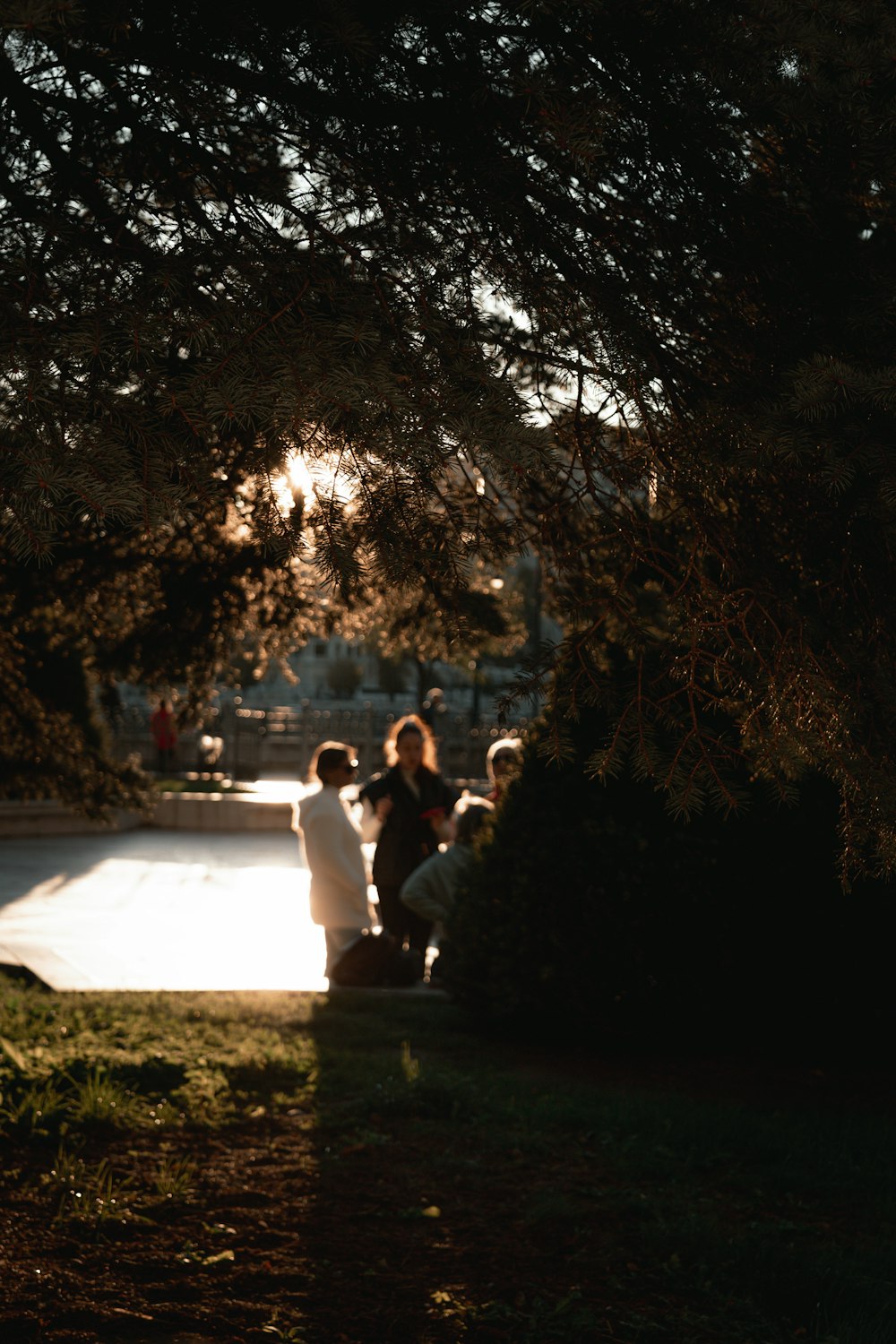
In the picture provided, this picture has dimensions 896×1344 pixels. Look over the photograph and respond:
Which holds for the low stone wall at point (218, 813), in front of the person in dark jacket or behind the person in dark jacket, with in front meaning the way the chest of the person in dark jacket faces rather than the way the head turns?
behind

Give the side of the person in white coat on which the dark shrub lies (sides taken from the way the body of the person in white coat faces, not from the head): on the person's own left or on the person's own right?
on the person's own right

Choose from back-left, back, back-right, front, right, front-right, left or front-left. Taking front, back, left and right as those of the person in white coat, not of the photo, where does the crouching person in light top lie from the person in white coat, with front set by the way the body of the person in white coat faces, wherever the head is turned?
front-right

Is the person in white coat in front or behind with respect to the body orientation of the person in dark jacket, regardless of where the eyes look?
in front

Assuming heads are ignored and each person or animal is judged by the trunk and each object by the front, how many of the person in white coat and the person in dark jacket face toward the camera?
1

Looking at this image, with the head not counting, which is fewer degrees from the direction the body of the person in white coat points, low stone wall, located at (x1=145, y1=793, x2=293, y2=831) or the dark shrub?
the dark shrub

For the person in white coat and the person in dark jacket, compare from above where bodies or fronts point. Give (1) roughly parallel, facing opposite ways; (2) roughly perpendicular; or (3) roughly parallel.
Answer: roughly perpendicular

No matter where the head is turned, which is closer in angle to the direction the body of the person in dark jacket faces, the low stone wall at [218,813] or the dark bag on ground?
the dark bag on ground

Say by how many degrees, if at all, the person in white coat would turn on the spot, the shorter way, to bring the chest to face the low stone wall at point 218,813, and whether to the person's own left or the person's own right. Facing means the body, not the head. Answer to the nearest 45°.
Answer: approximately 90° to the person's own left

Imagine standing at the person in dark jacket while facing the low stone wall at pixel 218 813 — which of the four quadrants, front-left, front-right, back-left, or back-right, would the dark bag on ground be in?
back-left

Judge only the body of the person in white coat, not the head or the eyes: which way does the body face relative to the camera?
to the viewer's right

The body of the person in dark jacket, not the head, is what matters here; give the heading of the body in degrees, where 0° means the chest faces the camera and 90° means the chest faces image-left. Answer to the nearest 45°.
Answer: approximately 0°

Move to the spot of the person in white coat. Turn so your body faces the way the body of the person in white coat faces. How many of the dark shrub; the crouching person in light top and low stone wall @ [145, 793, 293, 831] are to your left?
1
